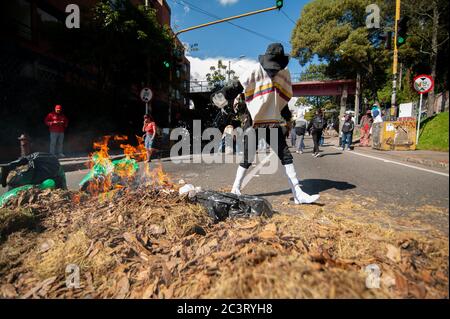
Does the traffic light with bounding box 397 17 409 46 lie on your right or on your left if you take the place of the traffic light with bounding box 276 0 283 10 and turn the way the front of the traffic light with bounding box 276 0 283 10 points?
on your left

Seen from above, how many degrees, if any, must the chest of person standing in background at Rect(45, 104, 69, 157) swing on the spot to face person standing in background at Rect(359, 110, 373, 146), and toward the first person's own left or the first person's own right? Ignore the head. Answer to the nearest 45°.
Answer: approximately 90° to the first person's own left

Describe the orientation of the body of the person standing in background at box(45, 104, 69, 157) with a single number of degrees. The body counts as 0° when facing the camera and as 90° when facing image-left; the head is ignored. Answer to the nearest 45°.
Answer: approximately 0°

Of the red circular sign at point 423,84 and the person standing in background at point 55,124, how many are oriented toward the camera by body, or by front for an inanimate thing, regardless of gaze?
2

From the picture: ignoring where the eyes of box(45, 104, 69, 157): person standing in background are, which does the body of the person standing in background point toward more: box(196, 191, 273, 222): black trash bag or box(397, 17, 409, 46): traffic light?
the black trash bag

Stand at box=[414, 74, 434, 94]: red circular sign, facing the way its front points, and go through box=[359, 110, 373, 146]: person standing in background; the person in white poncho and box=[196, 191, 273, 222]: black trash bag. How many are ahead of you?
2

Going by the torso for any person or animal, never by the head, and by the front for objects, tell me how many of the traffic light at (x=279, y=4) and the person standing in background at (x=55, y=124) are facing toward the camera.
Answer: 2

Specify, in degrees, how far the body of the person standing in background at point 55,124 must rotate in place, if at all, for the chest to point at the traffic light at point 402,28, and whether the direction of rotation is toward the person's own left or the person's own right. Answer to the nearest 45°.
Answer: approximately 45° to the person's own left

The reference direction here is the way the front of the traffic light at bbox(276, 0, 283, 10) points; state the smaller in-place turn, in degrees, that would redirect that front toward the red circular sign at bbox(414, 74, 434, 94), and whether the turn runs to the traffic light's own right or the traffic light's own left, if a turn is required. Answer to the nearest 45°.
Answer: approximately 90° to the traffic light's own left

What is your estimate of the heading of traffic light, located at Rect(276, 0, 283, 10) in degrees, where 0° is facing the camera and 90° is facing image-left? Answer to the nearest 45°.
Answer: approximately 0°

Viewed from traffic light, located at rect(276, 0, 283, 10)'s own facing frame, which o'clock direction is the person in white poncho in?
The person in white poncho is roughly at 12 o'clock from the traffic light.
